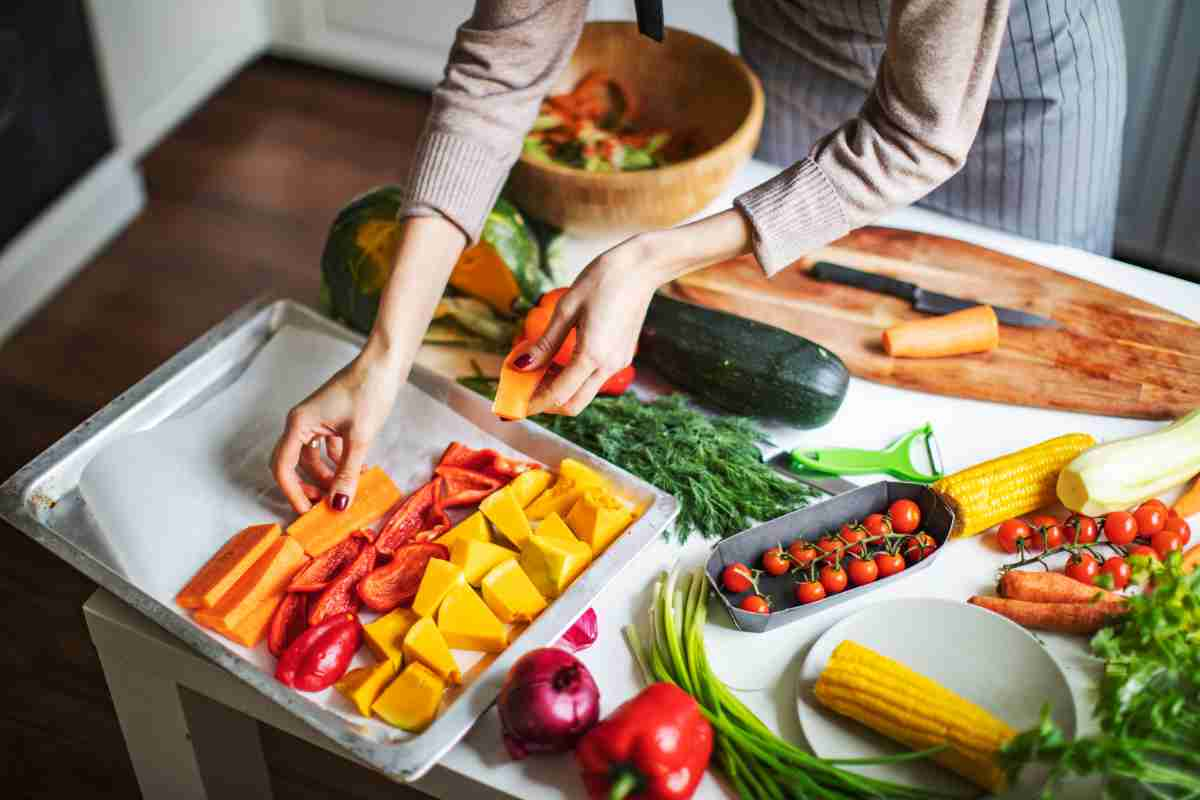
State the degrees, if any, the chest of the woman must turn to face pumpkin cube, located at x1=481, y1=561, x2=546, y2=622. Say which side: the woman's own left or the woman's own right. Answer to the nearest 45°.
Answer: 0° — they already face it

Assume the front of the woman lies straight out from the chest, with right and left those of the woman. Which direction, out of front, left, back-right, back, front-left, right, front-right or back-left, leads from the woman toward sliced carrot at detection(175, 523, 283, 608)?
front

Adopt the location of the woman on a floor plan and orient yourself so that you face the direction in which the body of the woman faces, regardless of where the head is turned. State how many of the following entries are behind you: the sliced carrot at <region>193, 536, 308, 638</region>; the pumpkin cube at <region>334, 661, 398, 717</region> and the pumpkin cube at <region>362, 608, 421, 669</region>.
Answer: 0

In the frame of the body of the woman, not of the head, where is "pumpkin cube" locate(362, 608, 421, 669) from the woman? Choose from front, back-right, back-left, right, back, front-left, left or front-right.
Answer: front

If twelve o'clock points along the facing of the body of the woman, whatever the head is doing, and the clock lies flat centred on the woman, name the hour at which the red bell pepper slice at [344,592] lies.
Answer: The red bell pepper slice is roughly at 12 o'clock from the woman.

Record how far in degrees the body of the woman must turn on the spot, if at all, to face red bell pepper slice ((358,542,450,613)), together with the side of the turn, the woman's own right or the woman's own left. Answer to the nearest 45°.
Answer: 0° — they already face it

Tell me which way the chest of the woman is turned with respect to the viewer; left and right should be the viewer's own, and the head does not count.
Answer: facing the viewer and to the left of the viewer

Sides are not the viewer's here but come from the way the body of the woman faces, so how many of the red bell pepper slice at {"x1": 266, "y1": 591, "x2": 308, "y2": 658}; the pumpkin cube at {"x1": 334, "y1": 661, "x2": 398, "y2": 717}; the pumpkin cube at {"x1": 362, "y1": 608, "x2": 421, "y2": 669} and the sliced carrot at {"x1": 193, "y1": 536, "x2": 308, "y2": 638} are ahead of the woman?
4

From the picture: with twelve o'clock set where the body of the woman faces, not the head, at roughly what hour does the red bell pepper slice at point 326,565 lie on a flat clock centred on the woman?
The red bell pepper slice is roughly at 12 o'clock from the woman.

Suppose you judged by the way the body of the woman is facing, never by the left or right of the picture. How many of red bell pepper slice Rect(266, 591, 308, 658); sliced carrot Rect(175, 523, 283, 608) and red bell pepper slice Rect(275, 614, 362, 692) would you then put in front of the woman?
3

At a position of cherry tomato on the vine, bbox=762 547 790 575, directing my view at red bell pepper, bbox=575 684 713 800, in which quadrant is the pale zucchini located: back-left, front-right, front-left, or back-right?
back-left
